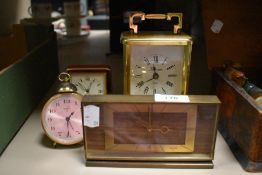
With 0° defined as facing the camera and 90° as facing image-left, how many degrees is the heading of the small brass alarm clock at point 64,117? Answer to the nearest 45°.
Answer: approximately 0°

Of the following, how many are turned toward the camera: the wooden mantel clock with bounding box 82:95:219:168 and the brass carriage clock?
2

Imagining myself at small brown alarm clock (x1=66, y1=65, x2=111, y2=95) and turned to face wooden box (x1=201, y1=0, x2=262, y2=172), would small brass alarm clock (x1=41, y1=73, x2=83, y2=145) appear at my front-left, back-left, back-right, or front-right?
back-right

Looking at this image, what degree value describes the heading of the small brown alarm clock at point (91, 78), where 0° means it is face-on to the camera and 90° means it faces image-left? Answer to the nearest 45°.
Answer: approximately 0°
